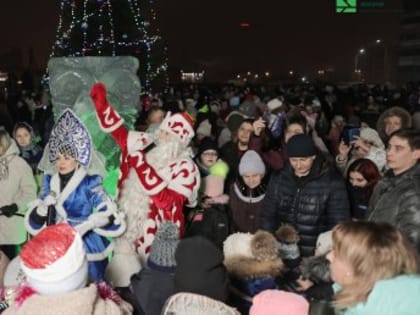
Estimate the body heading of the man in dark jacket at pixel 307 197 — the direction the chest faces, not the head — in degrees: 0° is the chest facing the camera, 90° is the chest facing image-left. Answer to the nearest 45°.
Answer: approximately 0°

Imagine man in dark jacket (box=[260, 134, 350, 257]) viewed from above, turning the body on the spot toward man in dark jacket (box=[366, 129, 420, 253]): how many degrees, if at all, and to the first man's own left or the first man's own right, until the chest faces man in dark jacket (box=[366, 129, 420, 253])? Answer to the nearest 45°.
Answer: approximately 45° to the first man's own left

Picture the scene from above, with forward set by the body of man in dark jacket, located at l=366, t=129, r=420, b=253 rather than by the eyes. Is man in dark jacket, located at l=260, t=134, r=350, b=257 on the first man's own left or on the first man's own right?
on the first man's own right

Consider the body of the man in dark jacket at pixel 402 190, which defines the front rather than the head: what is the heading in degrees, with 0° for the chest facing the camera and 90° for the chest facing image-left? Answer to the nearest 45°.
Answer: approximately 45°
